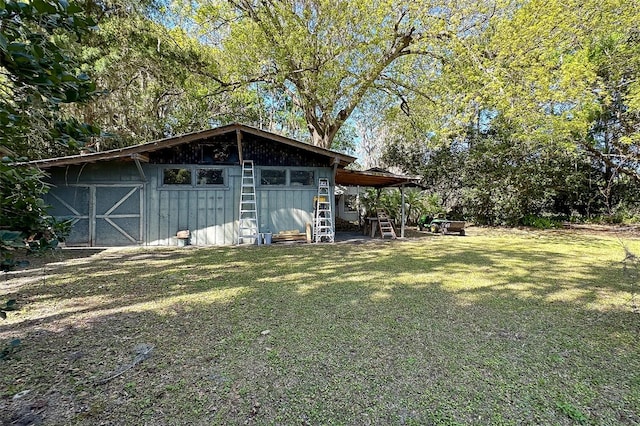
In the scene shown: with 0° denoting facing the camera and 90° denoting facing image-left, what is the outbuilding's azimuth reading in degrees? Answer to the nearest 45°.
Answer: approximately 0°

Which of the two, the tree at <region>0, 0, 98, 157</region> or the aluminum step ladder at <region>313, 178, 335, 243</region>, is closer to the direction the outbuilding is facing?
the tree

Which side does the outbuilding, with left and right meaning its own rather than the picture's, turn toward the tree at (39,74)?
front

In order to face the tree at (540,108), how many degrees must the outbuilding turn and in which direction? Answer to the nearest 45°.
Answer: approximately 90° to its left

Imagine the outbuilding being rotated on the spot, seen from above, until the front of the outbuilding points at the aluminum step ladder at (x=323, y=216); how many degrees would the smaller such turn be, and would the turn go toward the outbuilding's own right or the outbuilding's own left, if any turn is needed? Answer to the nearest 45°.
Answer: approximately 90° to the outbuilding's own left
